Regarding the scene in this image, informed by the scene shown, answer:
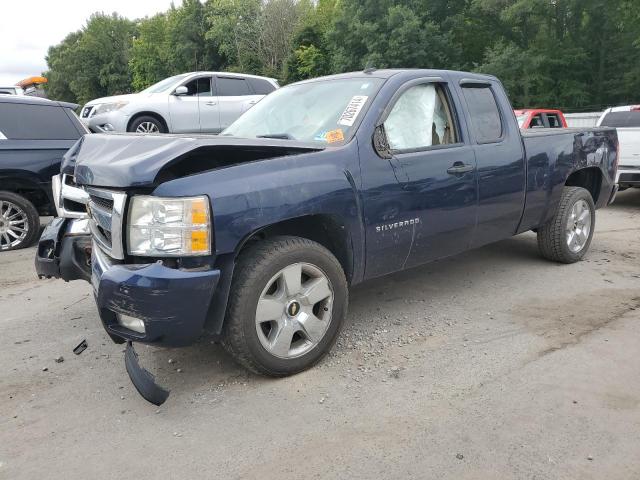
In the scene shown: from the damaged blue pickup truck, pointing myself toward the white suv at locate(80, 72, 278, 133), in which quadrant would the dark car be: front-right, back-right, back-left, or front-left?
front-left

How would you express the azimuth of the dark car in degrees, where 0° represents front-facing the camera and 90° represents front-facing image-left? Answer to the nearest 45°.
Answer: approximately 90°

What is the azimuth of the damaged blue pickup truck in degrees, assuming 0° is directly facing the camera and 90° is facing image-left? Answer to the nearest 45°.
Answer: approximately 45°

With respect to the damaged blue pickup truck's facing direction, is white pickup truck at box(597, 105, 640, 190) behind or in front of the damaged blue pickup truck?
behind

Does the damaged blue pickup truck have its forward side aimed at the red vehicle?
no

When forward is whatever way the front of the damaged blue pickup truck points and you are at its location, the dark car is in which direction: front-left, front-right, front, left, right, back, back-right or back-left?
right

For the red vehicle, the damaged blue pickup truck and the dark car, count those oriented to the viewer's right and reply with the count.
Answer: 0

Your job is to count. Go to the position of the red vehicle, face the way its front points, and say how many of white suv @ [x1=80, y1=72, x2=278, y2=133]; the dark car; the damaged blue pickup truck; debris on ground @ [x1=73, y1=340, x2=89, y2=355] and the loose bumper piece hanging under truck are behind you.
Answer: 0

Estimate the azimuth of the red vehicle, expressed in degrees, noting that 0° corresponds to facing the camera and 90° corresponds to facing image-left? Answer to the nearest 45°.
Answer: approximately 45°

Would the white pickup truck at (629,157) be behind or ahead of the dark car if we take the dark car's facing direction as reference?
behind

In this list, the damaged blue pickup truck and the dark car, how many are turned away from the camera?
0

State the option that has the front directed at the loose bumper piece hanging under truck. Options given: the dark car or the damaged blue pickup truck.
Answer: the damaged blue pickup truck

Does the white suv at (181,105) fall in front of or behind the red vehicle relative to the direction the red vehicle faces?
in front
